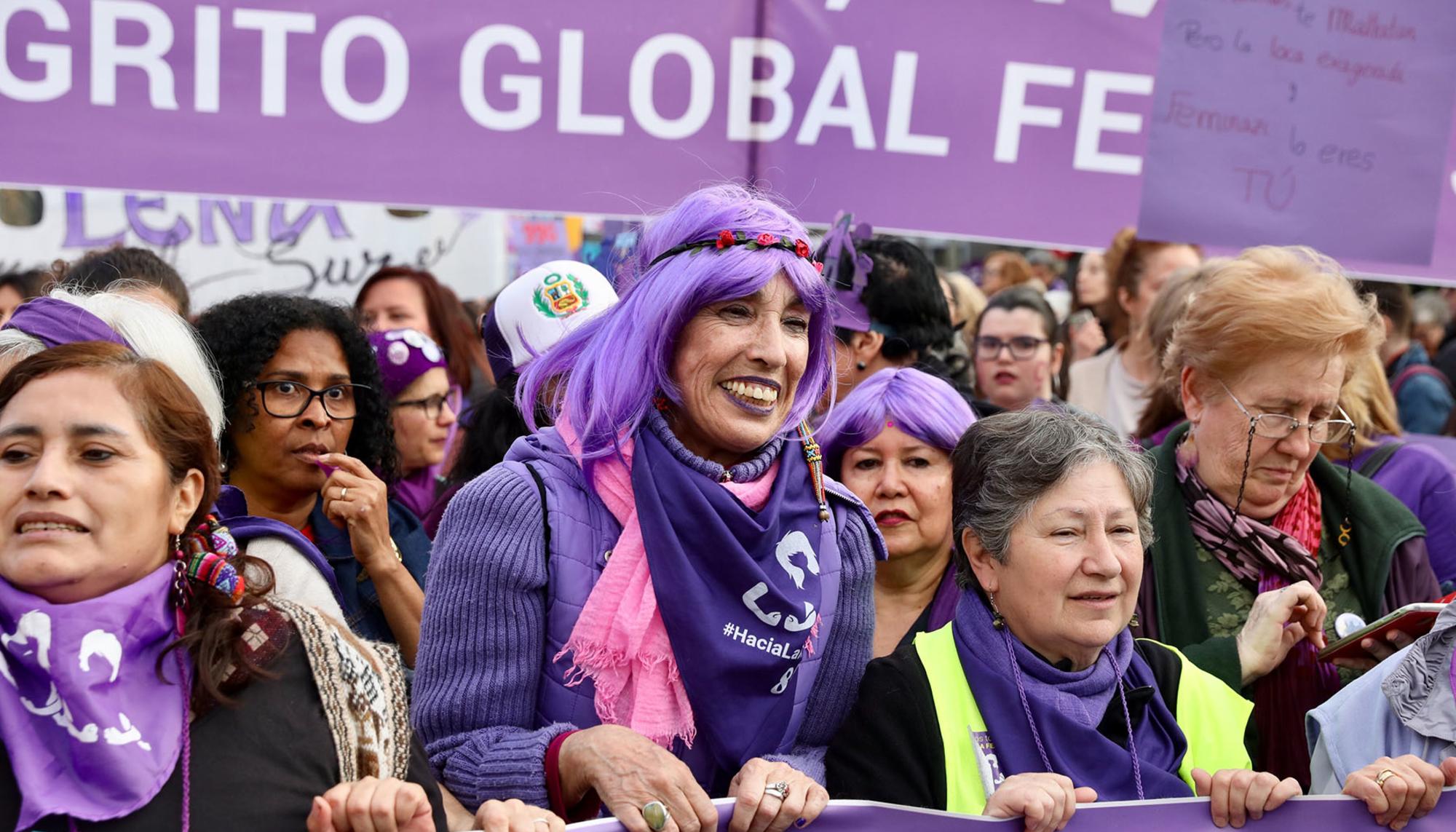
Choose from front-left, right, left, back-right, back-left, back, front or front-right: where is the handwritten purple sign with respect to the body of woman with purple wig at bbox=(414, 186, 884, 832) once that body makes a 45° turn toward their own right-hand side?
back-left

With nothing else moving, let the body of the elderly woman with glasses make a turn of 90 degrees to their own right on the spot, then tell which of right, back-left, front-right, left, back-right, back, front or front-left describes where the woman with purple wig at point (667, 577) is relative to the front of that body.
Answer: front

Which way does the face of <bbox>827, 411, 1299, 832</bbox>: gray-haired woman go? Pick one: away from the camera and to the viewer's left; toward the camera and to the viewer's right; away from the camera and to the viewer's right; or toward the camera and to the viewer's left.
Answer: toward the camera and to the viewer's right

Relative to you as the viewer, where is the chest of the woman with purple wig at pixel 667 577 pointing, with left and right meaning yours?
facing the viewer and to the right of the viewer

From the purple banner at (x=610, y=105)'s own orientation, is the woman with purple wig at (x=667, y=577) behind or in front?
in front

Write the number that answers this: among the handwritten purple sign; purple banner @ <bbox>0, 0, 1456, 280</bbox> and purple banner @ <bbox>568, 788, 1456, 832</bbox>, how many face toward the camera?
3

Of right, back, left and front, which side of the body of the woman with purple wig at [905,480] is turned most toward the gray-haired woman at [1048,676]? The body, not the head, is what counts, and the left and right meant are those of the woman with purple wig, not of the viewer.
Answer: front

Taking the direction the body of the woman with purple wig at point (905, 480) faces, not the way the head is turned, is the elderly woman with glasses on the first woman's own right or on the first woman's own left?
on the first woman's own left
